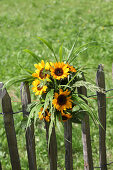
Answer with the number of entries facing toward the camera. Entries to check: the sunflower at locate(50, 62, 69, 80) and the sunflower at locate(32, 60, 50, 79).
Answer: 2

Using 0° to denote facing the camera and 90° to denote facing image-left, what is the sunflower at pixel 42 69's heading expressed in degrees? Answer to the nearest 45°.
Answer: approximately 0°

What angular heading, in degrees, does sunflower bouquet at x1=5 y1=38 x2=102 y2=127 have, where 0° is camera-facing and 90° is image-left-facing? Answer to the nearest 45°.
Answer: approximately 0°
